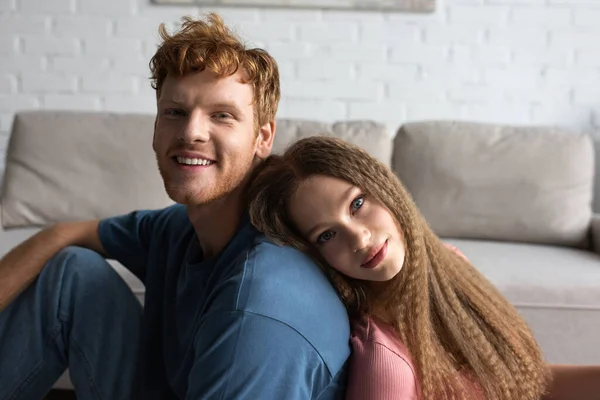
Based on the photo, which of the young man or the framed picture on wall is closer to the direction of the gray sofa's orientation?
the young man

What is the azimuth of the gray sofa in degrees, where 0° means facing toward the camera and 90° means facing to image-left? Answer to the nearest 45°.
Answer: approximately 0°

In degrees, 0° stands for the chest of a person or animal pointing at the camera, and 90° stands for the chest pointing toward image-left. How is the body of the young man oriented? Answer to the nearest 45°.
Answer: approximately 45°

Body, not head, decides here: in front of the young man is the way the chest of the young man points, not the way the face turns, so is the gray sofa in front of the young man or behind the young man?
behind

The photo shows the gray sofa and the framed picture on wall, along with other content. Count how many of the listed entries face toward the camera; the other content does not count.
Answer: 2

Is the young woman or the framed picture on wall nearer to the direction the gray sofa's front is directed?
the young woman

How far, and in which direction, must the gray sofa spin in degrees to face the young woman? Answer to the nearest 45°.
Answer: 0° — it already faces them

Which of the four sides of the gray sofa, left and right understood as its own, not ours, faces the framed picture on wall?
back
